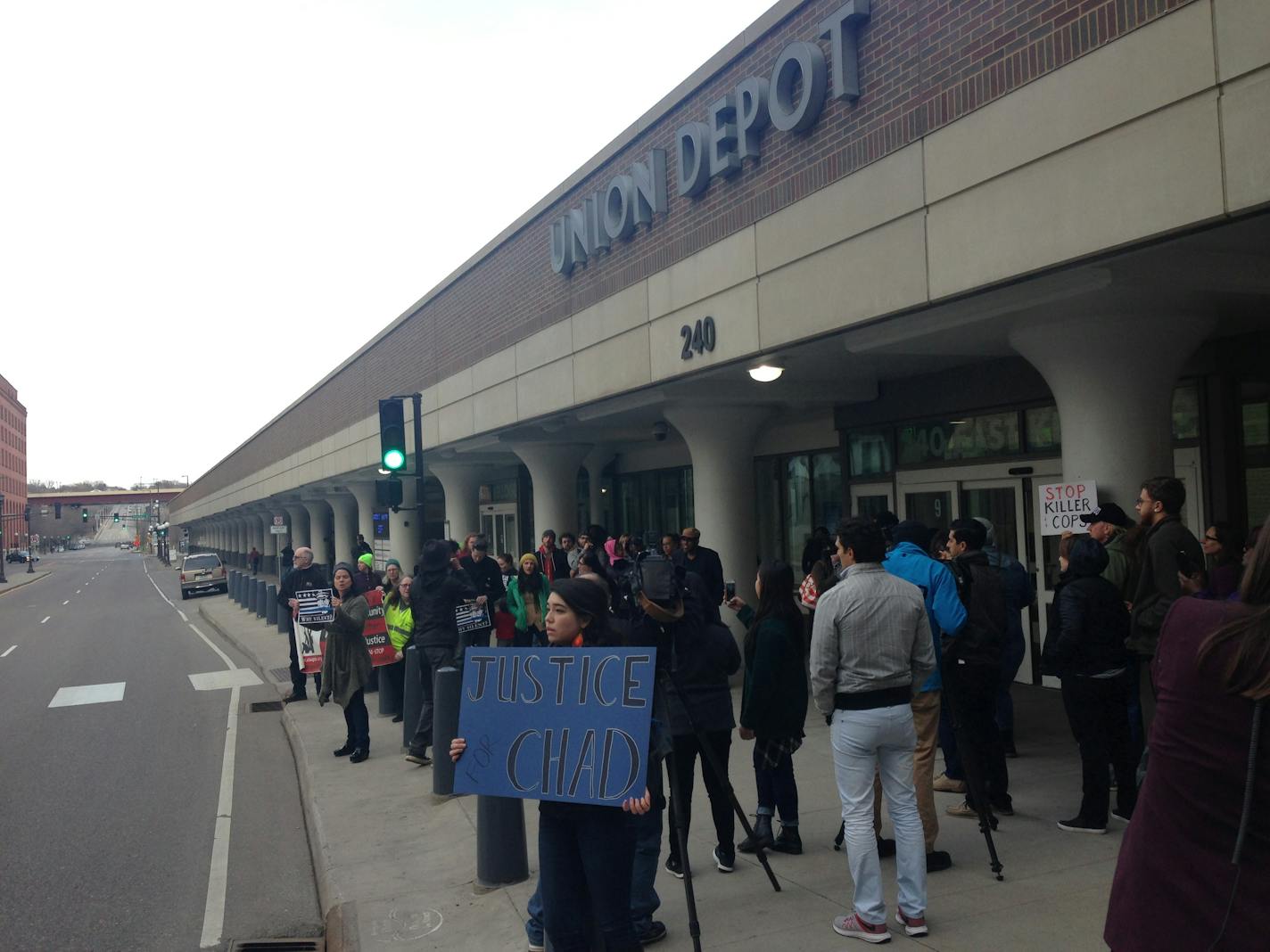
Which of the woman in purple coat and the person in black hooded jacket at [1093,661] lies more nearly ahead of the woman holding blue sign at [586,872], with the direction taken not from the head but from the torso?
the woman in purple coat

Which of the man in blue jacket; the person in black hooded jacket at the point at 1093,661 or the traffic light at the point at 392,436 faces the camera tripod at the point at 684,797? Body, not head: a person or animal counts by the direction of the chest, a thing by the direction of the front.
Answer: the traffic light

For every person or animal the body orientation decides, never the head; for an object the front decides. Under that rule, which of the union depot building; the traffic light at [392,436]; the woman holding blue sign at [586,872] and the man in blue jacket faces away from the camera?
the man in blue jacket

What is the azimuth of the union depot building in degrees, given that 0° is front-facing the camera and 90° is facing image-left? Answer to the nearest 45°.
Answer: approximately 45°

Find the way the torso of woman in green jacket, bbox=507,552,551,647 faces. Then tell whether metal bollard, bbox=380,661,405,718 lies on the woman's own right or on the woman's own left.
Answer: on the woman's own right

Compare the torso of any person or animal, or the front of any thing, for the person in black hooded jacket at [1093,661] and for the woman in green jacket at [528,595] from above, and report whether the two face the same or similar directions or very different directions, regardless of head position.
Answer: very different directions

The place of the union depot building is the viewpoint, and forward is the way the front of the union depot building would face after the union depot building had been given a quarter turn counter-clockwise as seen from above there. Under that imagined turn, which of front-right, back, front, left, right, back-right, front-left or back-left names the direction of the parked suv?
back

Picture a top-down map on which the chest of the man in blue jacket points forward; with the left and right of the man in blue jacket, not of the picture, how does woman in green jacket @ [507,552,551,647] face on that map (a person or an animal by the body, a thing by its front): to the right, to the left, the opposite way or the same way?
the opposite way

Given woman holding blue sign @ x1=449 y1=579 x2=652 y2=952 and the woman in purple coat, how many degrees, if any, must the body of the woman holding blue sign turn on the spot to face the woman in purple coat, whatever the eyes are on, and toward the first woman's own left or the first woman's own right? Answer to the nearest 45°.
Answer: approximately 90° to the first woman's own left

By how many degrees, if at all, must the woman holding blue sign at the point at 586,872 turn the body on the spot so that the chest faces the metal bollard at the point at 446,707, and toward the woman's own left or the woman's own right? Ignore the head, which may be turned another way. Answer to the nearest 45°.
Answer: approximately 135° to the woman's own right

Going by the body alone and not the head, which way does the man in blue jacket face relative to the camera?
away from the camera

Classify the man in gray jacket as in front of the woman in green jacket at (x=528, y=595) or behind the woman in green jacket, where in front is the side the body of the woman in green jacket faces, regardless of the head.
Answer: in front
